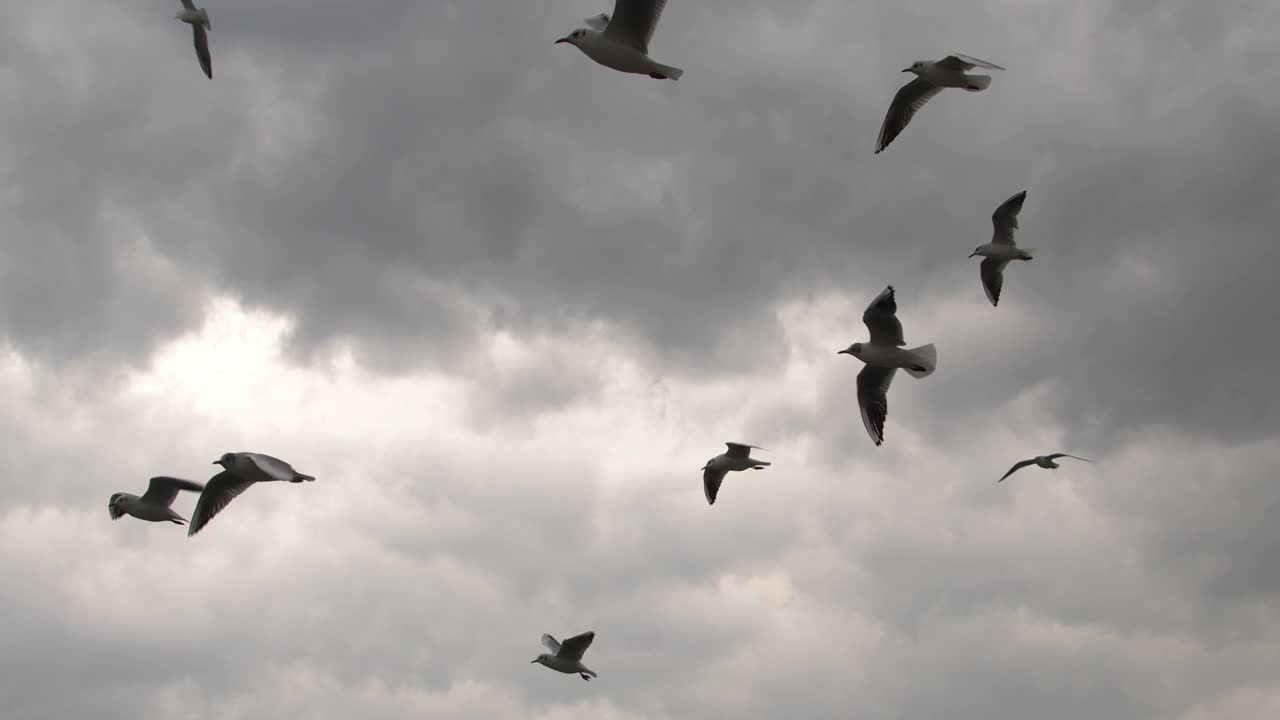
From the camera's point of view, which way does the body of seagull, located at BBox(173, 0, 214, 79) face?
to the viewer's left

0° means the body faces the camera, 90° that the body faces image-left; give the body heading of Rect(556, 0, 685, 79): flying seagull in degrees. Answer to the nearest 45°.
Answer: approximately 90°

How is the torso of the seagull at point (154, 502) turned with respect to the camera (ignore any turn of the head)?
to the viewer's left

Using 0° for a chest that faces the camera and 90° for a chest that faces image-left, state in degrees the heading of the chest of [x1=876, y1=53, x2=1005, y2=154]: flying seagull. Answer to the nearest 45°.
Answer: approximately 90°

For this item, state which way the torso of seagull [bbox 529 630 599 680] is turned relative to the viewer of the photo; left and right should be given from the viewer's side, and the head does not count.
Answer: facing to the left of the viewer

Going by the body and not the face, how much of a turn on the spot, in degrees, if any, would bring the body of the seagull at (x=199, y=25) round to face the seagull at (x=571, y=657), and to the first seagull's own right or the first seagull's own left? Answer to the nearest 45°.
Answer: approximately 135° to the first seagull's own right

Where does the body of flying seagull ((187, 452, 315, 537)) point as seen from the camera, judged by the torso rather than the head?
to the viewer's left

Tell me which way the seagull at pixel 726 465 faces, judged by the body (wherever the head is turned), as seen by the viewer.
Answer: to the viewer's left

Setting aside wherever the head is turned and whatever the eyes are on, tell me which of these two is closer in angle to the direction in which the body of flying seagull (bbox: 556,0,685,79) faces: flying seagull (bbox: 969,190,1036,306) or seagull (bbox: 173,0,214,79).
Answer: the seagull
